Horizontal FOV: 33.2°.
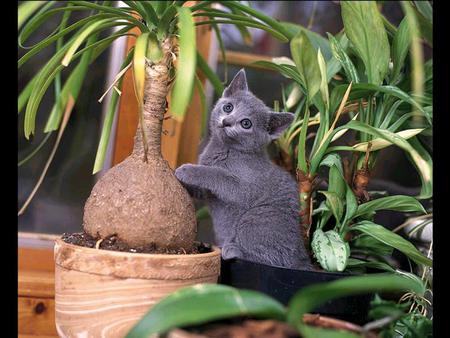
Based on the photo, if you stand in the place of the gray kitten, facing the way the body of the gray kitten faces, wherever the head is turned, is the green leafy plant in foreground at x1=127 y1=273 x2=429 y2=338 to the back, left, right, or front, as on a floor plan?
left

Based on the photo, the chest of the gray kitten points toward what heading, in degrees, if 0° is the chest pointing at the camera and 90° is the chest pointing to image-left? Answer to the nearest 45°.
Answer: approximately 90°
